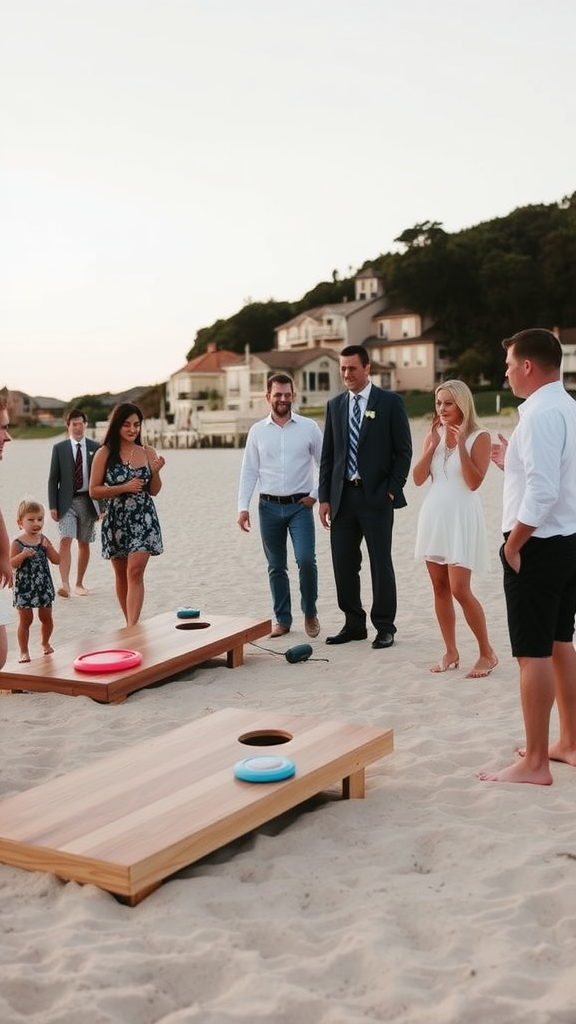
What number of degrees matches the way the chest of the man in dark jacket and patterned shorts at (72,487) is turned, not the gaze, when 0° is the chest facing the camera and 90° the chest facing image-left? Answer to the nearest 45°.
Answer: approximately 0°

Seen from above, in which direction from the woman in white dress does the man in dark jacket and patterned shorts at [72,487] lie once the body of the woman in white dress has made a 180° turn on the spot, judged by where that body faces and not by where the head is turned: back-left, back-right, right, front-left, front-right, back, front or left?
left

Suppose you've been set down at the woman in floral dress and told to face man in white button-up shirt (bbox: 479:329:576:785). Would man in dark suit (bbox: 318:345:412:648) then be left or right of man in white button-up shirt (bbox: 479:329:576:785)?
left

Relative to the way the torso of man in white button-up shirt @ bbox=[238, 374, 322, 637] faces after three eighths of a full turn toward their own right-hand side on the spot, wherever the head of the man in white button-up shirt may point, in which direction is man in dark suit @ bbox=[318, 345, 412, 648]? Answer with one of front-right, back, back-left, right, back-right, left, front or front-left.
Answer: back

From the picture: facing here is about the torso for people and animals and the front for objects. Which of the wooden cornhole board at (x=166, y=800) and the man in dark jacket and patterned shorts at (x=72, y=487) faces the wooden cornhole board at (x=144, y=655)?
the man in dark jacket and patterned shorts

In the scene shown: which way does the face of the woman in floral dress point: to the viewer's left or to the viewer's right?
to the viewer's right

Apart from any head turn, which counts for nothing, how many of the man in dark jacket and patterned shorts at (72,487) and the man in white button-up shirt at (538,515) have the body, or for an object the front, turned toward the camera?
1

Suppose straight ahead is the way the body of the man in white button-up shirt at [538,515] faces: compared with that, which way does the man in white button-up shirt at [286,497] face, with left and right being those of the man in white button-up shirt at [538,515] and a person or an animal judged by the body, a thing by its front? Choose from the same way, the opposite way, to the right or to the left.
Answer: to the left

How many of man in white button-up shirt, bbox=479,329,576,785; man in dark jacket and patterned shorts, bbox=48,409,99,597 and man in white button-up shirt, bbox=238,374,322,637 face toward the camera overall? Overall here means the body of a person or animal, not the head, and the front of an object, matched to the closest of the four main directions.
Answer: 2

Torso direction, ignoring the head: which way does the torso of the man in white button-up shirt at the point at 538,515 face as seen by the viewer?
to the viewer's left

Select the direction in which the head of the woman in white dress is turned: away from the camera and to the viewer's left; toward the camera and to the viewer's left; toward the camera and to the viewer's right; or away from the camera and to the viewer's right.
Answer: toward the camera and to the viewer's left

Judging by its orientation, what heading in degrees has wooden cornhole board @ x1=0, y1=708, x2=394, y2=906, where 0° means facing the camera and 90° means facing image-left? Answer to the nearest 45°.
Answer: approximately 45°
